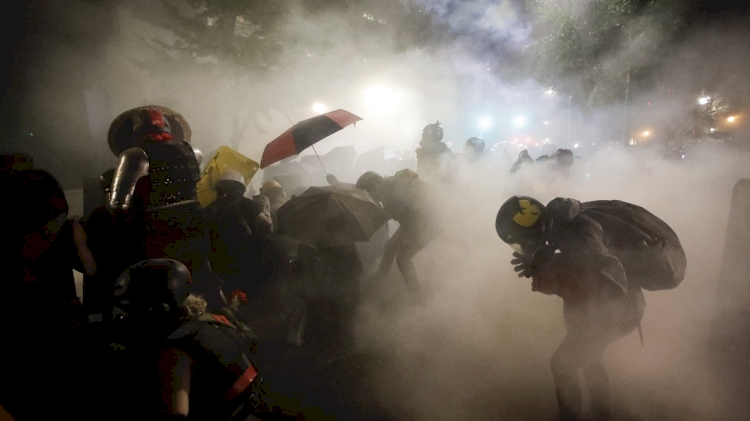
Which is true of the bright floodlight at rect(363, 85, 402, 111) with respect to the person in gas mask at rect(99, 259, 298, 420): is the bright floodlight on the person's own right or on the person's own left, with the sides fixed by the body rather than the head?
on the person's own right

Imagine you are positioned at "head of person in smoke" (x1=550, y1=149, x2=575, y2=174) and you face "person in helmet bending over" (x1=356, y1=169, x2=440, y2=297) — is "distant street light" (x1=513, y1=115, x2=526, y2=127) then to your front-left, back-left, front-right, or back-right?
back-right

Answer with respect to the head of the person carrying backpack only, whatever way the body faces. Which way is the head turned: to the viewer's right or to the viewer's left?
to the viewer's left
